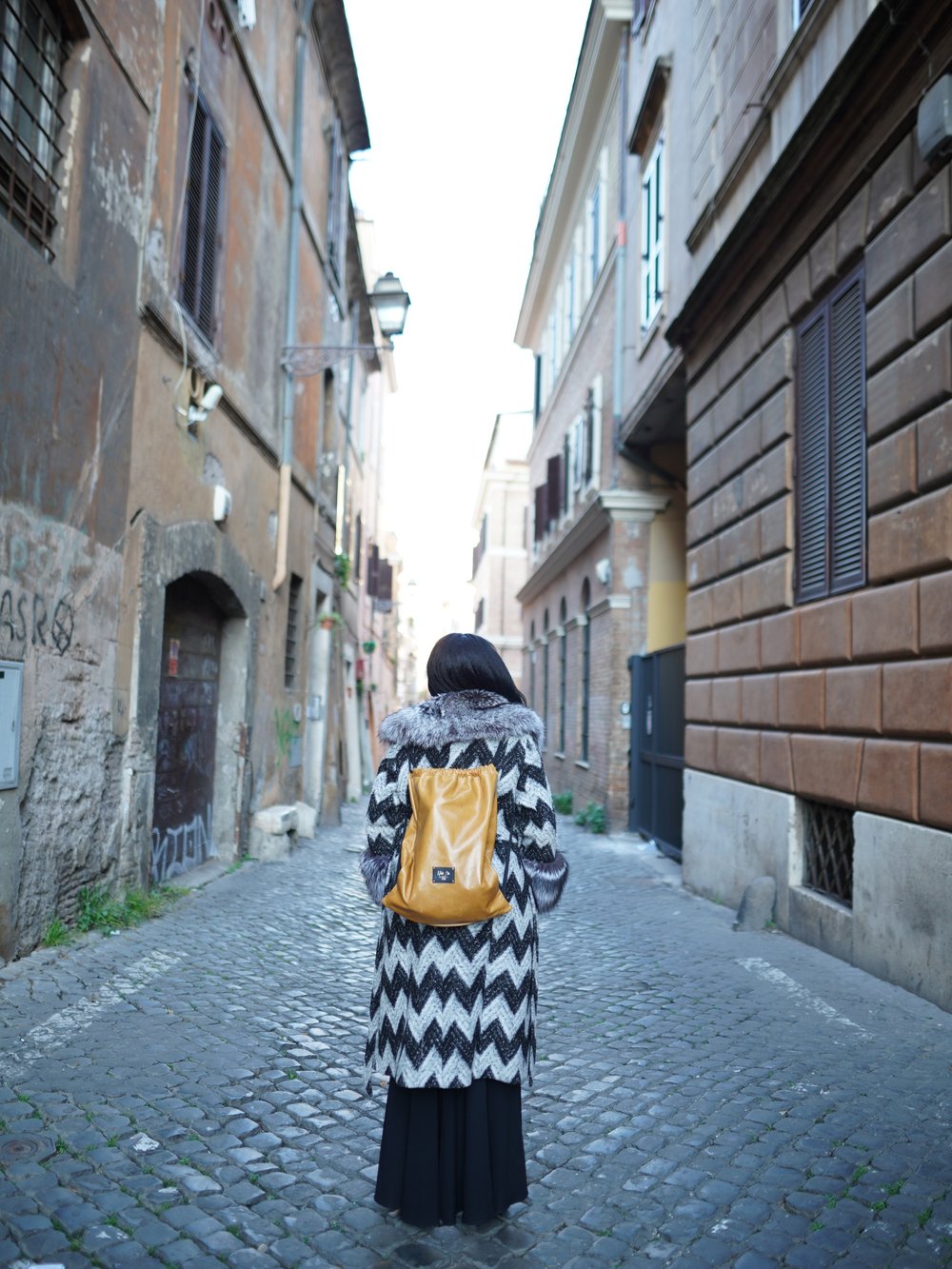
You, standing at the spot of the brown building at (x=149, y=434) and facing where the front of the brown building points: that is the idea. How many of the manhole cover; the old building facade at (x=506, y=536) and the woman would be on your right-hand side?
2

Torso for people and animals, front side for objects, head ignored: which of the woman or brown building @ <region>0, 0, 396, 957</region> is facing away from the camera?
the woman

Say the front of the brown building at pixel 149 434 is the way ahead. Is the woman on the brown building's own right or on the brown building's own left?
on the brown building's own right

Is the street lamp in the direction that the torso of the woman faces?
yes

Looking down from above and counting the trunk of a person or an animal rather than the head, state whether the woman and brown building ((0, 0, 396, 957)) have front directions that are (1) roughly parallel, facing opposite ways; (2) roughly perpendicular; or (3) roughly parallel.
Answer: roughly perpendicular

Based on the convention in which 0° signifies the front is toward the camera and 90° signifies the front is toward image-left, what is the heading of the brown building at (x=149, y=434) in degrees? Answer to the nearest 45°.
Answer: approximately 270°

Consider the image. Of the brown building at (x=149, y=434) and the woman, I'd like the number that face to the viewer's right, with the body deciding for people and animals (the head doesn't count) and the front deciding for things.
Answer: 1

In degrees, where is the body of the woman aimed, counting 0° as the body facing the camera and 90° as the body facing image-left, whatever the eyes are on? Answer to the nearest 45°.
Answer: approximately 180°

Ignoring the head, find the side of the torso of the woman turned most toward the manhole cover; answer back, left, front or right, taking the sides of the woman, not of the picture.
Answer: left

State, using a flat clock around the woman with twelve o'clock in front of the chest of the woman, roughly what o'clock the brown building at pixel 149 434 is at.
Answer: The brown building is roughly at 11 o'clock from the woman.

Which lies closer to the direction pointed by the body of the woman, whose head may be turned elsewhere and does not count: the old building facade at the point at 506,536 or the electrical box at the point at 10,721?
the old building facade

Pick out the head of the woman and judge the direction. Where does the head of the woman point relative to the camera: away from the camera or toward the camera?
away from the camera

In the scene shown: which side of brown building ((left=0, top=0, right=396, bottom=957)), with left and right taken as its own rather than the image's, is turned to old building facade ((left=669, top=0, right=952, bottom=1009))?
front
